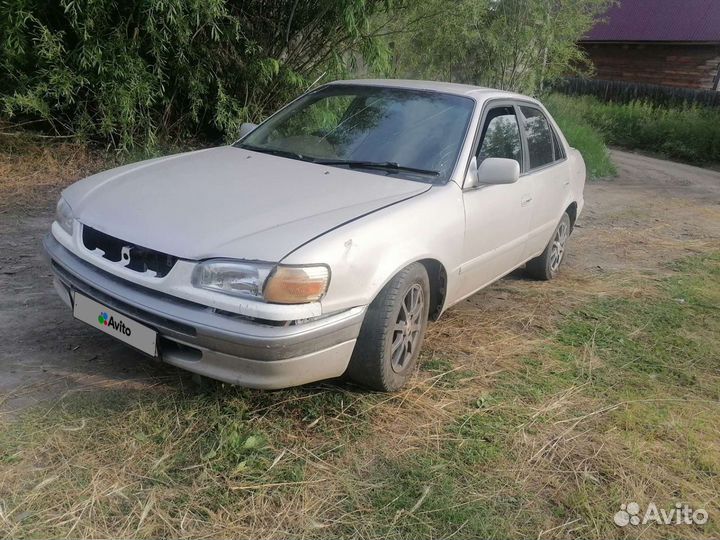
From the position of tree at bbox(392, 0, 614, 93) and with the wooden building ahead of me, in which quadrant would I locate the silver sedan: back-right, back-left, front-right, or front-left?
back-right

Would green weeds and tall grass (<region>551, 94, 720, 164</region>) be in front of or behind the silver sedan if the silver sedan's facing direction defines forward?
behind

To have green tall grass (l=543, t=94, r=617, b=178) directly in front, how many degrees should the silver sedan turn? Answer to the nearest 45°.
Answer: approximately 180°

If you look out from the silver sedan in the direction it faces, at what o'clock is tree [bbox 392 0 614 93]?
The tree is roughly at 5 o'clock from the silver sedan.

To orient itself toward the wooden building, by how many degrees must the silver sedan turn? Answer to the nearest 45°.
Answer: approximately 180°

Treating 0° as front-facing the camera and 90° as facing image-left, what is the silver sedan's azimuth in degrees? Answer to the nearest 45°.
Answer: approximately 45°
